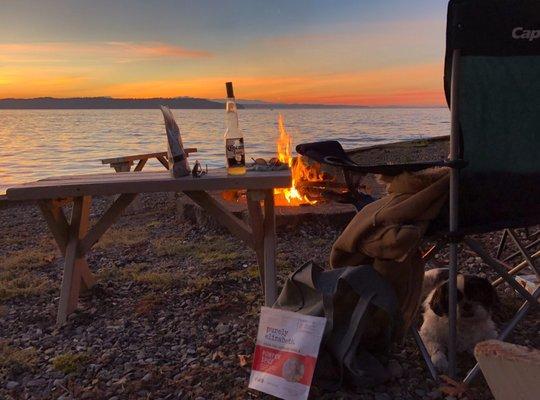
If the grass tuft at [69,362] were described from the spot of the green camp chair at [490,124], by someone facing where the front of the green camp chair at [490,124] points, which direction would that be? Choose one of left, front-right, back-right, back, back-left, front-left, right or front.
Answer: front-left

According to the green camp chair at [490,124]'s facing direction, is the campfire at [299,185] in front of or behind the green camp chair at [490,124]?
in front

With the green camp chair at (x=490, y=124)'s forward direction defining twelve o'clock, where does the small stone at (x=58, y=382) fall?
The small stone is roughly at 10 o'clock from the green camp chair.

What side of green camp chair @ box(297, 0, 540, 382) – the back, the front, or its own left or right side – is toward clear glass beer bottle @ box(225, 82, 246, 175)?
front

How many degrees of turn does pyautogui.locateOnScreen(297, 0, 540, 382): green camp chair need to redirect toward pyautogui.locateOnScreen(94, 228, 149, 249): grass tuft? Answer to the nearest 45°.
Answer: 0° — it already faces it

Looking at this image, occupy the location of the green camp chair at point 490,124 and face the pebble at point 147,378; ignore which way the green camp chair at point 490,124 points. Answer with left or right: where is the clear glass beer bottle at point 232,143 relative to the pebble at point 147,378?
right

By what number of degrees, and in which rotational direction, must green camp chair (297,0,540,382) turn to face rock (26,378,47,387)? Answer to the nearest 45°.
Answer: approximately 45° to its left

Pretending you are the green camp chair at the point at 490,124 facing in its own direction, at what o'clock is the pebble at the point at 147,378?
The pebble is roughly at 10 o'clock from the green camp chair.

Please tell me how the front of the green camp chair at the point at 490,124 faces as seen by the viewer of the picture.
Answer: facing away from the viewer and to the left of the viewer

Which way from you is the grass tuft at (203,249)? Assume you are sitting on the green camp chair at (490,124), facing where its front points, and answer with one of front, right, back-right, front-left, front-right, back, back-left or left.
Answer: front

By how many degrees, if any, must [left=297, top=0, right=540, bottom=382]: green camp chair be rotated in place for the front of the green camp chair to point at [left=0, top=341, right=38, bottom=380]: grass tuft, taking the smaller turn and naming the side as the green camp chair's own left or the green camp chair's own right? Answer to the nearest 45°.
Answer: approximately 45° to the green camp chair's own left

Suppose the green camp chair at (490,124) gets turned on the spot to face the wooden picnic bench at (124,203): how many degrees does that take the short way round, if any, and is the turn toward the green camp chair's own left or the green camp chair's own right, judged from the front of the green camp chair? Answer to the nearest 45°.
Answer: approximately 45° to the green camp chair's own left
